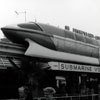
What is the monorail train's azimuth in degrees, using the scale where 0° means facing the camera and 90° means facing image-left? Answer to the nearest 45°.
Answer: approximately 45°
